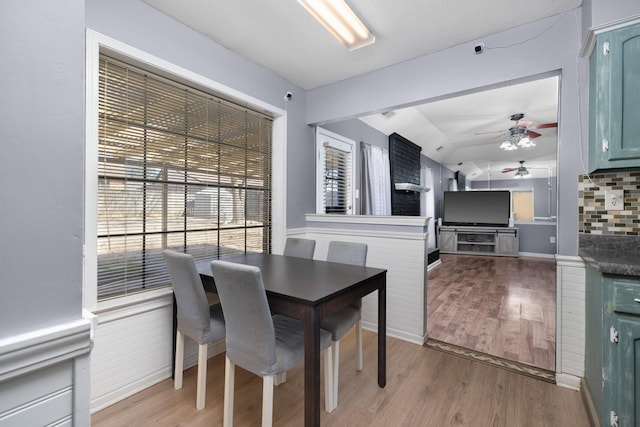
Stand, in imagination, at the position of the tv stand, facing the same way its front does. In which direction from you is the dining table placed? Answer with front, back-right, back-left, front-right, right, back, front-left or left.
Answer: front

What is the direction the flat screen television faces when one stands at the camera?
facing the viewer

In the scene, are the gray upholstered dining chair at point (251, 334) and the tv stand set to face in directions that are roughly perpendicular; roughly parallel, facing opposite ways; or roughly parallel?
roughly parallel, facing opposite ways

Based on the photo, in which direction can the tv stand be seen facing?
toward the camera

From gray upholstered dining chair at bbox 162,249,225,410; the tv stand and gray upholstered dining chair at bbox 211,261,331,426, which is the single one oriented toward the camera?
the tv stand

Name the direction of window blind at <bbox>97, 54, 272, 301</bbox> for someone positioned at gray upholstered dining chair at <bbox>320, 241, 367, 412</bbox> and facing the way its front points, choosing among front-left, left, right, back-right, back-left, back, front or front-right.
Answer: front-right

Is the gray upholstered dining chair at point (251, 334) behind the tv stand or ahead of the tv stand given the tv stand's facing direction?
ahead

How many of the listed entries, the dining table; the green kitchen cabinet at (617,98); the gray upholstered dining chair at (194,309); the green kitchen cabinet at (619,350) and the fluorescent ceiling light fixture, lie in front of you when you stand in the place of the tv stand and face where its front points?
5

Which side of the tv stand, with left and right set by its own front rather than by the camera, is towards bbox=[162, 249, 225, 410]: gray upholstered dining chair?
front

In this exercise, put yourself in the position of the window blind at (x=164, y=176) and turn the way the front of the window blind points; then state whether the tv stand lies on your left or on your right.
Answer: on your left

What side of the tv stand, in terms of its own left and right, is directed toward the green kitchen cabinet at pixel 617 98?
front

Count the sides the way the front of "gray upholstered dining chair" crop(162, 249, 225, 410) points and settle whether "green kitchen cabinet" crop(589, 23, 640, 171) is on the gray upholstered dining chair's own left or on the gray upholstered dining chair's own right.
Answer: on the gray upholstered dining chair's own right

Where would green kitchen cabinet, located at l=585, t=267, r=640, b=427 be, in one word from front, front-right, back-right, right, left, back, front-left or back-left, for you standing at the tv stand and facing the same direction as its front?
front

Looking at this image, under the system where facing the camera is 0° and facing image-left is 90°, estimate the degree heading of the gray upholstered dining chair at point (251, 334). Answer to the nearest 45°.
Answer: approximately 225°

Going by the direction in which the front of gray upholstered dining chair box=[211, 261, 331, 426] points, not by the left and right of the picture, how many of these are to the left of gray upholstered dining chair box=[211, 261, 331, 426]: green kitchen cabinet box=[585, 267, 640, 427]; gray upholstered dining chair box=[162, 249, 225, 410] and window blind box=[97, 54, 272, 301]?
2

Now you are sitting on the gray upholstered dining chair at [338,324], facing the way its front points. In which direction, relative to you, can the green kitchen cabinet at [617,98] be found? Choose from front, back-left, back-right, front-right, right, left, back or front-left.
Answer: back-left

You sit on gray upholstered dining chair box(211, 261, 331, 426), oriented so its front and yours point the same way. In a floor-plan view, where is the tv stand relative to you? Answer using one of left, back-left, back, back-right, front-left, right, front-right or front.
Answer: front

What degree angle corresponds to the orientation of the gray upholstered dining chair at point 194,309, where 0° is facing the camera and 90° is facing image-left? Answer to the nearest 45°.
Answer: approximately 225°
